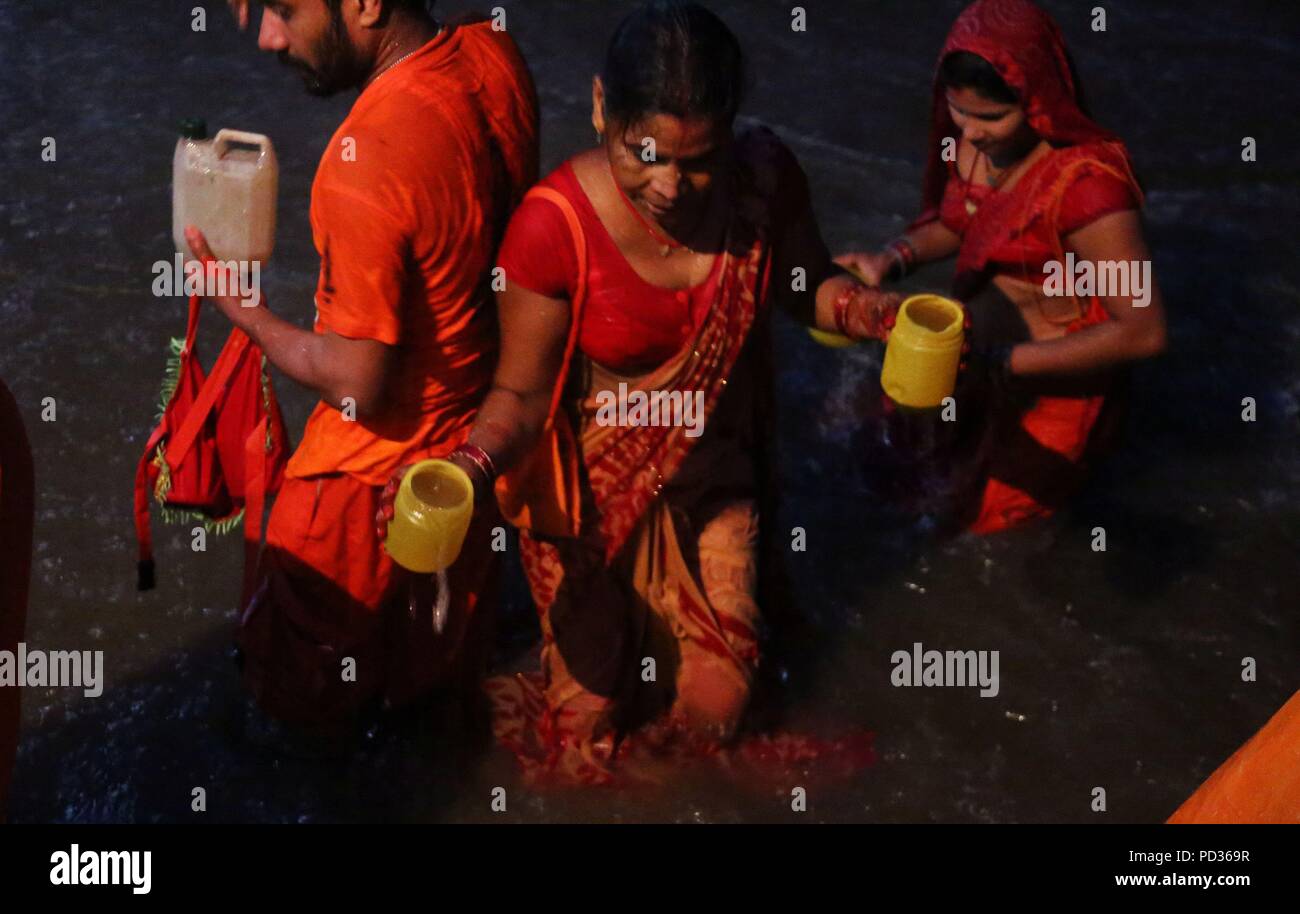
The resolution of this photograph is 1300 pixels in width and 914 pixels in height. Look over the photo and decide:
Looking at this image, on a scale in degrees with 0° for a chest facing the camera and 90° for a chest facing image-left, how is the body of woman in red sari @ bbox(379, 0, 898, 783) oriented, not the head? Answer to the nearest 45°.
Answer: approximately 0°

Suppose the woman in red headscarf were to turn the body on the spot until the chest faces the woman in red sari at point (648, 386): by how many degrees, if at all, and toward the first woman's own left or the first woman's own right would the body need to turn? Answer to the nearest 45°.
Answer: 0° — they already face them

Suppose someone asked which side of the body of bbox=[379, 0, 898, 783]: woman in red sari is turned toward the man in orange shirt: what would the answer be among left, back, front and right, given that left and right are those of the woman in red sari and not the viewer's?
right

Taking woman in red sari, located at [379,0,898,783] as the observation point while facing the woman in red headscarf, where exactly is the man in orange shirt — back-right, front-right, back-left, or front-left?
back-left

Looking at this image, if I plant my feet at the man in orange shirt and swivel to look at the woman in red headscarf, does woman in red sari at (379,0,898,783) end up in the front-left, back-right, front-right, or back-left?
front-right

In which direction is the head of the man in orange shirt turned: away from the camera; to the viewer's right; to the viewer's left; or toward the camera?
to the viewer's left

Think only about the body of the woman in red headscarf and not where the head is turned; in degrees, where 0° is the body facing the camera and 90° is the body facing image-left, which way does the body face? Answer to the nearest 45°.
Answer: approximately 45°

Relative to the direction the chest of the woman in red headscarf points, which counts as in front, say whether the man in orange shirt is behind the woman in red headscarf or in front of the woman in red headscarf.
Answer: in front

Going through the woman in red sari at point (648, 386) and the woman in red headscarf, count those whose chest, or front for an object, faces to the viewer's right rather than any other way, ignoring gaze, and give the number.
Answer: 0
